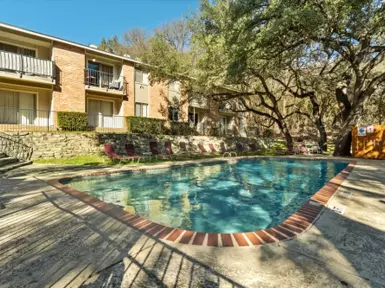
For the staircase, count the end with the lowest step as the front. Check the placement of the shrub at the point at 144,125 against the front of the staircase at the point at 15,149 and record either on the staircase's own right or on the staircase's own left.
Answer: on the staircase's own left

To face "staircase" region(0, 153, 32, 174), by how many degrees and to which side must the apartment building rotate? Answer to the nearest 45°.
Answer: approximately 45° to its right

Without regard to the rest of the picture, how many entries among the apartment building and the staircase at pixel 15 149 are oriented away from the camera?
0

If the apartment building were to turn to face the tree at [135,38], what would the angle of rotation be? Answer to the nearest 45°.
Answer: approximately 135° to its left

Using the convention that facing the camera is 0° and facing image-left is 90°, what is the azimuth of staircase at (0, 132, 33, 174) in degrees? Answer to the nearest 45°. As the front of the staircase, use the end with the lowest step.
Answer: approximately 315°

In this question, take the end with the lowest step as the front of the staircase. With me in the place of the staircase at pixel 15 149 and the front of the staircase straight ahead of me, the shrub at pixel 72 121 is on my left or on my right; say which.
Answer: on my left

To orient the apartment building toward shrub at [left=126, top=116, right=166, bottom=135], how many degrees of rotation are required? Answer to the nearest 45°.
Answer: approximately 45° to its left

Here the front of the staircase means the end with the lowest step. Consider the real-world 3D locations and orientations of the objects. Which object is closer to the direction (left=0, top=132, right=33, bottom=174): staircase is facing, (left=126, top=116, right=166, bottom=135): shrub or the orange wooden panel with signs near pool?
the orange wooden panel with signs near pool

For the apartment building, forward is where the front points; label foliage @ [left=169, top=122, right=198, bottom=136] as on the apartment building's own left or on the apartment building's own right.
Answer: on the apartment building's own left

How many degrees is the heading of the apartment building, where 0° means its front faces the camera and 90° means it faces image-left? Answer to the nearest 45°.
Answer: approximately 315°

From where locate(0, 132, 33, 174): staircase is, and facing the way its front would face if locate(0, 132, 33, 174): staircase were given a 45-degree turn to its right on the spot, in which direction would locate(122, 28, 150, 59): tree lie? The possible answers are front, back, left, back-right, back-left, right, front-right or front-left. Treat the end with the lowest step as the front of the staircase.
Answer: back-left
